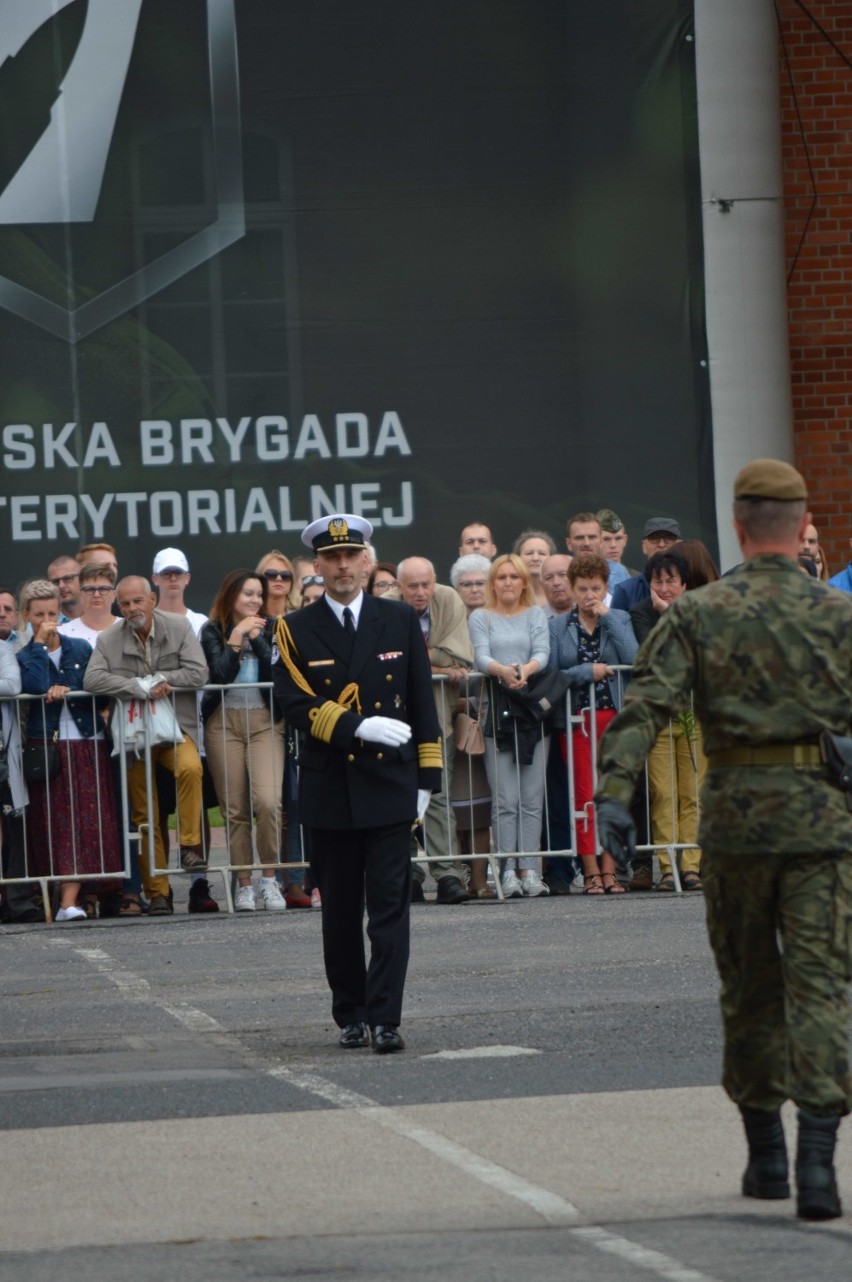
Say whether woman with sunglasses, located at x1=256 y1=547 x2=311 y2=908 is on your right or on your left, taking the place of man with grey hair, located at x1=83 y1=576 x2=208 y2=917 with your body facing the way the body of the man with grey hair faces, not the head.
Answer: on your left

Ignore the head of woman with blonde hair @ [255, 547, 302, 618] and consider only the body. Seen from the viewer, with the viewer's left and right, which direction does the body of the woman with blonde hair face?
facing the viewer

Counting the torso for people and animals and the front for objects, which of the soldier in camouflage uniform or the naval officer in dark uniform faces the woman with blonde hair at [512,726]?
the soldier in camouflage uniform

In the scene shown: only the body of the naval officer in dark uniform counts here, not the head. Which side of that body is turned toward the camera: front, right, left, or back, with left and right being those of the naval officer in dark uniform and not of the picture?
front

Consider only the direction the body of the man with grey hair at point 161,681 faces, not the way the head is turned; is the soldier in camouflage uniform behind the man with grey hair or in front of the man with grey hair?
in front

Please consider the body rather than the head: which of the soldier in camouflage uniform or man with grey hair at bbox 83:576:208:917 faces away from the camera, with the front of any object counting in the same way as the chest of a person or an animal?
the soldier in camouflage uniform

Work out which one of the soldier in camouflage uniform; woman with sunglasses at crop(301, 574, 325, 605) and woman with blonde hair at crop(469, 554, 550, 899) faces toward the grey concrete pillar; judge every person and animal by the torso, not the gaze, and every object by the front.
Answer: the soldier in camouflage uniform

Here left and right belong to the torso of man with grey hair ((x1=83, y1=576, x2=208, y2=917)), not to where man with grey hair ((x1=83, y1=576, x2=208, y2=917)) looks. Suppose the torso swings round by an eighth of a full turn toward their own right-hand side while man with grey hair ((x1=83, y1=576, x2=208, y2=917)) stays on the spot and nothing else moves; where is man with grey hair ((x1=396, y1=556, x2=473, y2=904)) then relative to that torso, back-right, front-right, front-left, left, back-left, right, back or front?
back-left

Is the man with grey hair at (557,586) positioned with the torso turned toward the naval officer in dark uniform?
yes

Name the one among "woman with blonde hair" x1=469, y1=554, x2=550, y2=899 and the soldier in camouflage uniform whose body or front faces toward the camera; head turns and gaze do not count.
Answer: the woman with blonde hair

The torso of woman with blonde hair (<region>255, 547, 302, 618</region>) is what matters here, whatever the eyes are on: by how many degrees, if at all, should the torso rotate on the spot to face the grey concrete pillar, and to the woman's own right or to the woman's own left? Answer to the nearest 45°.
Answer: approximately 135° to the woman's own left

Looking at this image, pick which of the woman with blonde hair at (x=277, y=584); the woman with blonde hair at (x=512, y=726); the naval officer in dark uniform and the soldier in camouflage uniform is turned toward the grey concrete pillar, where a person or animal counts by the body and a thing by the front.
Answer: the soldier in camouflage uniform

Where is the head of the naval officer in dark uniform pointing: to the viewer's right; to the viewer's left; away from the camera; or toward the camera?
toward the camera

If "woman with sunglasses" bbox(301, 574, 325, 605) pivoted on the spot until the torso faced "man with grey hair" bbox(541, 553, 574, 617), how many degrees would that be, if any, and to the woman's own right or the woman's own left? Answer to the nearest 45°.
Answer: approximately 90° to the woman's own left

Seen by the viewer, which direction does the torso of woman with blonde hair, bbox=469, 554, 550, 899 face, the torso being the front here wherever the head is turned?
toward the camera

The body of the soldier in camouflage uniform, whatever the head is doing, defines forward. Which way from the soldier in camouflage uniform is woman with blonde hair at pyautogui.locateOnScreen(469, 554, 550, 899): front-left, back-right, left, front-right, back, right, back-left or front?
front

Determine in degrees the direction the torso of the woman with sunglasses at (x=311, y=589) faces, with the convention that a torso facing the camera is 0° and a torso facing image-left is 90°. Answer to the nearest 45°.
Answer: approximately 0°

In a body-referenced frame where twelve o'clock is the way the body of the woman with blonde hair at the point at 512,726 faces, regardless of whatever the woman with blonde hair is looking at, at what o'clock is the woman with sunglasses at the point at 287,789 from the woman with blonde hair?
The woman with sunglasses is roughly at 3 o'clock from the woman with blonde hair.

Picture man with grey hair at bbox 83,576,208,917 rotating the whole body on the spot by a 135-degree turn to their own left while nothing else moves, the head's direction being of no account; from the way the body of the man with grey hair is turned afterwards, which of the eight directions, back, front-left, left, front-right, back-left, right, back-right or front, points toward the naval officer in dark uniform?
back-right

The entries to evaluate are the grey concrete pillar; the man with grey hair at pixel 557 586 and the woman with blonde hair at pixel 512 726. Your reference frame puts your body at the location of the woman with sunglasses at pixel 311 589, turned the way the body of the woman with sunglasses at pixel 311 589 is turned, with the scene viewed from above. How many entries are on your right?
0

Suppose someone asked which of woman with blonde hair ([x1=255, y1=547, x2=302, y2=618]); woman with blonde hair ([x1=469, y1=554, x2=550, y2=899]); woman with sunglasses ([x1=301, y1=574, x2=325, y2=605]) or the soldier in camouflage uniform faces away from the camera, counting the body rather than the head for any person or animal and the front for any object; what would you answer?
the soldier in camouflage uniform

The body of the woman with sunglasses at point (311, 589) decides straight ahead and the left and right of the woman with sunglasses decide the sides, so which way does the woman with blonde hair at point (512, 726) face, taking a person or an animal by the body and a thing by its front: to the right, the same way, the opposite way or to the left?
the same way

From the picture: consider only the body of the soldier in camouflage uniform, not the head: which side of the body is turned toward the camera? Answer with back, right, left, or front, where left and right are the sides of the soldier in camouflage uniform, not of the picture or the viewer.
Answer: back
